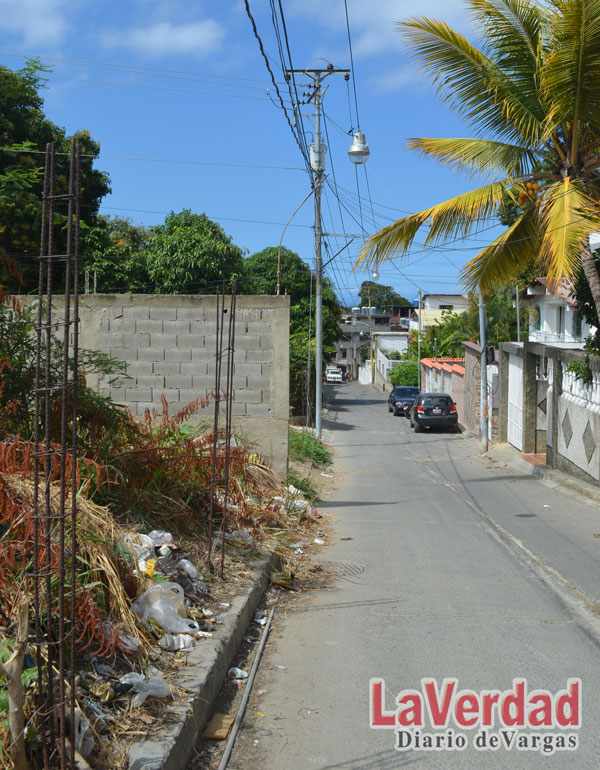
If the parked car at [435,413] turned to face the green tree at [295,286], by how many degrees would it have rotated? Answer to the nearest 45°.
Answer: approximately 45° to its left

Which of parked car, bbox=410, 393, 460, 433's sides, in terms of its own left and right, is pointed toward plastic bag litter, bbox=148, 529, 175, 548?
back

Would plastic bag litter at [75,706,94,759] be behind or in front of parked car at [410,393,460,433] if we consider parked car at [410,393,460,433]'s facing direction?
behind

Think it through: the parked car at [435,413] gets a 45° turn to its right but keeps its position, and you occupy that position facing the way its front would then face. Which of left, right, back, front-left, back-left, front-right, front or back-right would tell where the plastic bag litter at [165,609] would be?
back-right

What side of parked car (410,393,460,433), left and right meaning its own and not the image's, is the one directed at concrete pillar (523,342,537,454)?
back

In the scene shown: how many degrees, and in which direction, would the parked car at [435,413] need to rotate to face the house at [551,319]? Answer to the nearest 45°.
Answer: approximately 45° to its right

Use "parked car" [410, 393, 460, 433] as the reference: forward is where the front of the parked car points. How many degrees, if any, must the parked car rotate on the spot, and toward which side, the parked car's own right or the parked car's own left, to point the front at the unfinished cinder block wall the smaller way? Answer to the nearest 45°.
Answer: approximately 180°

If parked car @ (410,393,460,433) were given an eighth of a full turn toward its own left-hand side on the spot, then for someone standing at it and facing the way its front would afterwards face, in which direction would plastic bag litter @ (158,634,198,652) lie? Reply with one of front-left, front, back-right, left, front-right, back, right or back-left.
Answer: back-left

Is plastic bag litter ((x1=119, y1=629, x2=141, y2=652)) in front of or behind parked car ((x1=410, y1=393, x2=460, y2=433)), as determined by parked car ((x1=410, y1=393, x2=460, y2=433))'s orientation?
behind

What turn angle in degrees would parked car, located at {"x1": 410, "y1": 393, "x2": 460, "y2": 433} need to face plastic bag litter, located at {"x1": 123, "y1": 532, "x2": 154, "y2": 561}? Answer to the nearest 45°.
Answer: approximately 180°

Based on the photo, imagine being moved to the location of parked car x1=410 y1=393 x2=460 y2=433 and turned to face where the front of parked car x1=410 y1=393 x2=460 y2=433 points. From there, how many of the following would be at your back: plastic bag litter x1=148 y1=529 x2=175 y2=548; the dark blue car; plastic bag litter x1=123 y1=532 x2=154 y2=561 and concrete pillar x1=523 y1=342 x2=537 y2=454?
3

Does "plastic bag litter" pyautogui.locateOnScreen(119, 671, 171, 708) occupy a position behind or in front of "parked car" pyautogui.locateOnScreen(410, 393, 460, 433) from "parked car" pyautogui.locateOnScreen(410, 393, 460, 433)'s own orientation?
behind

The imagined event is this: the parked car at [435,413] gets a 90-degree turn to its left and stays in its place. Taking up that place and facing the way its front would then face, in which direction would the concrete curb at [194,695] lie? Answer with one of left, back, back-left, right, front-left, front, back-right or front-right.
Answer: left

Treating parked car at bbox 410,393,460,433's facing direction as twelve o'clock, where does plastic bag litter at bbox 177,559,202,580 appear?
The plastic bag litter is roughly at 6 o'clock from the parked car.

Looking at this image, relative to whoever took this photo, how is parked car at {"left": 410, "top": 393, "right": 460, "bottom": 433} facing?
facing away from the viewer

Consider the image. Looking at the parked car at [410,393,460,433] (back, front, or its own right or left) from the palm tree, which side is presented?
back

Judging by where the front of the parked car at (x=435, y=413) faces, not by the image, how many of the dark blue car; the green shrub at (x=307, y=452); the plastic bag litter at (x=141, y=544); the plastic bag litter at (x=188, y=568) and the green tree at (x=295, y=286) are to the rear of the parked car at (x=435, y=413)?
3
